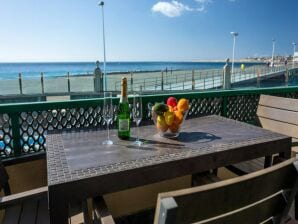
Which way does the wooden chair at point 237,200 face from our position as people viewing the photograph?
facing away from the viewer and to the left of the viewer

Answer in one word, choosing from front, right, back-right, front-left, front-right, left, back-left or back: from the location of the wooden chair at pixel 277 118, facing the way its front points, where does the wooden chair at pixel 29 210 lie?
front

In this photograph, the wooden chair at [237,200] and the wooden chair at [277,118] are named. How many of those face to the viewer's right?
0

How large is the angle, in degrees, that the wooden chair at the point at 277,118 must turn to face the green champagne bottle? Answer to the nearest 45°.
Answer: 0° — it already faces it

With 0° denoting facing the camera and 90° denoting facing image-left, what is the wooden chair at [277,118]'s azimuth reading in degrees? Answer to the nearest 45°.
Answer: approximately 45°

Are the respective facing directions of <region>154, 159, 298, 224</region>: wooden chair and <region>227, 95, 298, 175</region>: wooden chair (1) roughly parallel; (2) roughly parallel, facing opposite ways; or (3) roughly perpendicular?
roughly perpendicular

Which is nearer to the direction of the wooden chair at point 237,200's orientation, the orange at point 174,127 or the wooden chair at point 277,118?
the orange

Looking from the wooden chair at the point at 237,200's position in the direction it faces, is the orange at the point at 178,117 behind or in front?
in front

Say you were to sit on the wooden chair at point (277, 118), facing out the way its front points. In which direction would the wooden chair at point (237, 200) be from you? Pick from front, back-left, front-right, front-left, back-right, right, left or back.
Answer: front-left

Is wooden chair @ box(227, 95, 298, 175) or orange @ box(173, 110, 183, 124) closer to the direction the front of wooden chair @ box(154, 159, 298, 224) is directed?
the orange

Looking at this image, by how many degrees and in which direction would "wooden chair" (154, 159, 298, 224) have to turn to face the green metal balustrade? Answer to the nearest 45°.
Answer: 0° — it already faces it

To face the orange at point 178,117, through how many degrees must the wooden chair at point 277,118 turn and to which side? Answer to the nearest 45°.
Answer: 0° — it already faces it

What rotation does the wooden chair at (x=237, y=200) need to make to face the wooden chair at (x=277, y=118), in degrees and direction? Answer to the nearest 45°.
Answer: approximately 45° to its right

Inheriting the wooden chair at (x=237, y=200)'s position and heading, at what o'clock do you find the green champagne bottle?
The green champagne bottle is roughly at 12 o'clock from the wooden chair.

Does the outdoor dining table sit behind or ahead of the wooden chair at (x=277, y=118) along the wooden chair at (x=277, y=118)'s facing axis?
ahead
